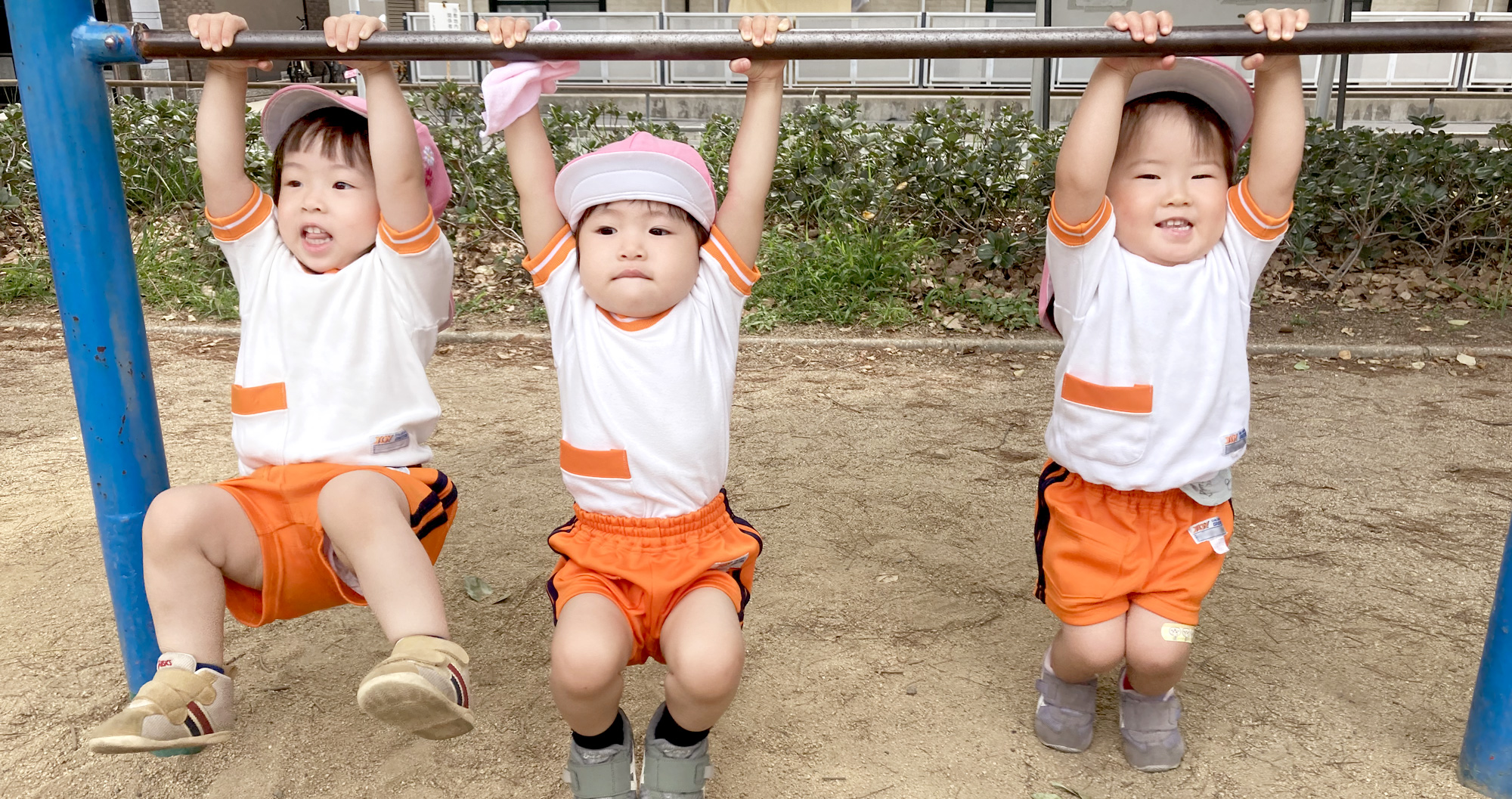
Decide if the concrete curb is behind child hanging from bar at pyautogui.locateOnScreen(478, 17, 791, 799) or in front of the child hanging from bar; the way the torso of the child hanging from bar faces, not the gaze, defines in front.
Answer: behind

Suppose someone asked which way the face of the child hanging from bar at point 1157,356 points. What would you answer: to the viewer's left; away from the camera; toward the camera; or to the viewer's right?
toward the camera

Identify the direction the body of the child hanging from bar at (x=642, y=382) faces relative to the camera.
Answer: toward the camera

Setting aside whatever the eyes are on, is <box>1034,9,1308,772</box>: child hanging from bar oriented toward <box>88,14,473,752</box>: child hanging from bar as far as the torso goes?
no

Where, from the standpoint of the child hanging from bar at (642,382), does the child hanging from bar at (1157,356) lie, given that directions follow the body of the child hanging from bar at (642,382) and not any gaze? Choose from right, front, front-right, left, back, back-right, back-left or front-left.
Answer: left

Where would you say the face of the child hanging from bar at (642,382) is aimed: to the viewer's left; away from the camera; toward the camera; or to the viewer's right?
toward the camera

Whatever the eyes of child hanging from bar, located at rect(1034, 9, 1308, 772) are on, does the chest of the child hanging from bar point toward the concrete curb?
no

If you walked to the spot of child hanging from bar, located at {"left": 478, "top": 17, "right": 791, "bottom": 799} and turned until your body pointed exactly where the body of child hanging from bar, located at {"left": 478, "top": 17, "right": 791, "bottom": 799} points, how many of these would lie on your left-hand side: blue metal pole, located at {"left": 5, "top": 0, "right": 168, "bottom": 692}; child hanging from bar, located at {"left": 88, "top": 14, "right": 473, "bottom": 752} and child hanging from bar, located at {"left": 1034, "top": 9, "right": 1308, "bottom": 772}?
1

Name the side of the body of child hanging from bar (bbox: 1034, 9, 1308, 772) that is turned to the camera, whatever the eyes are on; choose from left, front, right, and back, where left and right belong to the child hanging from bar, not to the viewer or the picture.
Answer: front

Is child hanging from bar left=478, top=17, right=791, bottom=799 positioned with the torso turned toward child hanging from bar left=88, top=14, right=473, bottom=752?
no

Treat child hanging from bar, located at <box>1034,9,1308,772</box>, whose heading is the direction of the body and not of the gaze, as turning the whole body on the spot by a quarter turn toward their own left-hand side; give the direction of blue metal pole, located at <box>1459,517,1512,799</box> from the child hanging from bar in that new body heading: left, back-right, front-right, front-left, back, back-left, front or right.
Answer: front

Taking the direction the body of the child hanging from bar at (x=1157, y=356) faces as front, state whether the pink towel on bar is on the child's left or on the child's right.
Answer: on the child's right

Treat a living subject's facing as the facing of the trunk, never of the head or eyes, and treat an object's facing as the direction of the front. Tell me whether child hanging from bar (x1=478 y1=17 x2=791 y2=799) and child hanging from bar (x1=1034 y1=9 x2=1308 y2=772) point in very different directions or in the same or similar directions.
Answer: same or similar directions
